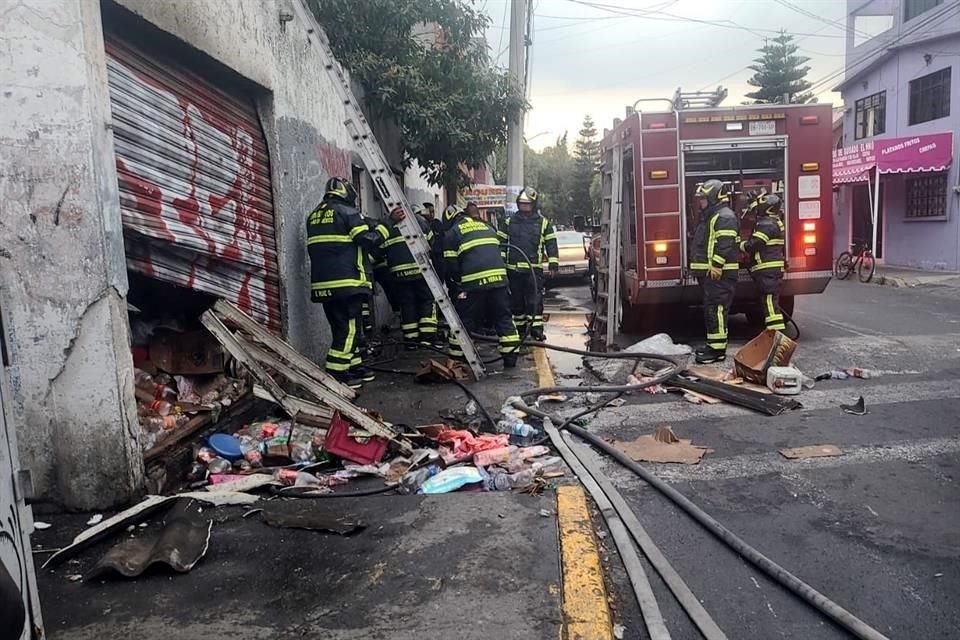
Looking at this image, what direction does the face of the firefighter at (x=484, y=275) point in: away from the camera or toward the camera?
away from the camera

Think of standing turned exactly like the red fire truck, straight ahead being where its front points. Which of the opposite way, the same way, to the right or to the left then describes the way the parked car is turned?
the opposite way

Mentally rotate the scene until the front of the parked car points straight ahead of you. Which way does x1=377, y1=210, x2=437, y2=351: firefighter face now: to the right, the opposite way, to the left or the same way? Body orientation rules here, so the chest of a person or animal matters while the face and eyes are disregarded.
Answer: the opposite way

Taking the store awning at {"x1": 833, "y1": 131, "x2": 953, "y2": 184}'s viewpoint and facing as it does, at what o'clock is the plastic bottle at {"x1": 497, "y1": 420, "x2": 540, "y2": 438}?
The plastic bottle is roughly at 11 o'clock from the store awning.

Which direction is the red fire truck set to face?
away from the camera

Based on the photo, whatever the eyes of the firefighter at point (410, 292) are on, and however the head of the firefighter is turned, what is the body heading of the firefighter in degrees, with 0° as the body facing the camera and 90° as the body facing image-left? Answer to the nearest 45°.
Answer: approximately 180°

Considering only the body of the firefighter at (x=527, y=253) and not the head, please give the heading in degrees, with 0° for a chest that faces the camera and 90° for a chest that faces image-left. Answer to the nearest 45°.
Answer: approximately 0°

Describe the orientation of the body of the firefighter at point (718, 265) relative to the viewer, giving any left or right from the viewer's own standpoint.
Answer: facing to the left of the viewer
